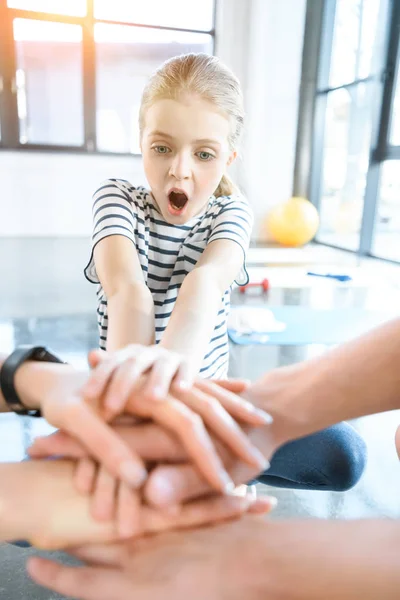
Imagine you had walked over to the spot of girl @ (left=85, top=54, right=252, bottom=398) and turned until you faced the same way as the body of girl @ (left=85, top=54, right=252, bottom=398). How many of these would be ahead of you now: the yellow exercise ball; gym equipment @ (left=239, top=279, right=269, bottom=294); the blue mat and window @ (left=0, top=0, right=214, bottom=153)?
0

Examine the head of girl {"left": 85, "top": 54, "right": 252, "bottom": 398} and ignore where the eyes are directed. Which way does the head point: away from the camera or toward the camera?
toward the camera

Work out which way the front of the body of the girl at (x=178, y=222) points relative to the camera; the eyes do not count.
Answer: toward the camera

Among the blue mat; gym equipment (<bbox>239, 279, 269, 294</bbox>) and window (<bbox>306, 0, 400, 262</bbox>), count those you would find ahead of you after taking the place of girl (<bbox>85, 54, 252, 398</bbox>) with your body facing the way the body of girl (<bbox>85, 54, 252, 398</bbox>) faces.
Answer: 0

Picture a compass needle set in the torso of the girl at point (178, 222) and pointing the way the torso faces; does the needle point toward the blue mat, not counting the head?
no

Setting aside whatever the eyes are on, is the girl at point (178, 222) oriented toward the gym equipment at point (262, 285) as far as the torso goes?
no

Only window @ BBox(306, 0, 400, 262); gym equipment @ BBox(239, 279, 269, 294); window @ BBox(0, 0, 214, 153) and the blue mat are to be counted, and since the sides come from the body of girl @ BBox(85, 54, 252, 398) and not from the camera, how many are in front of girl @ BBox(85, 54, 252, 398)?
0

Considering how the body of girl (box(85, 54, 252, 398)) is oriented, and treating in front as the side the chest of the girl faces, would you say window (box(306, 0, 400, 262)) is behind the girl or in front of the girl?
behind

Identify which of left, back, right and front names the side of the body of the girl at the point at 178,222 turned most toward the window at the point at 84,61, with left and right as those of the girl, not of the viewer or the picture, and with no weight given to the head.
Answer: back

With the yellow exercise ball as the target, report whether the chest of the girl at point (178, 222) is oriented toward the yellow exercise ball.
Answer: no

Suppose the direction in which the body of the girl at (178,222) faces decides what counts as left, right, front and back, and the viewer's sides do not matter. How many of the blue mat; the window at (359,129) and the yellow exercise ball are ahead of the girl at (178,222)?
0
